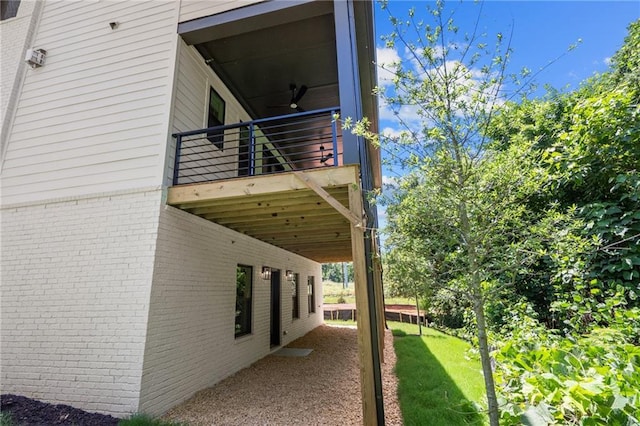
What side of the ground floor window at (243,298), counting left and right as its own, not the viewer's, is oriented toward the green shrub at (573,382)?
front

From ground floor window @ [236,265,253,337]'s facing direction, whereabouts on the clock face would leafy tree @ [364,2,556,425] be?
The leafy tree is roughly at 1 o'clock from the ground floor window.

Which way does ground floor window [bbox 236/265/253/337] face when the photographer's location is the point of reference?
facing the viewer and to the right of the viewer

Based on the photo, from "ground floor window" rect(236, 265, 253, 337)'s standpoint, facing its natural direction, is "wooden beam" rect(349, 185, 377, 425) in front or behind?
in front

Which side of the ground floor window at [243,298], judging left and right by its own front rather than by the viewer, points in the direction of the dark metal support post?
front
